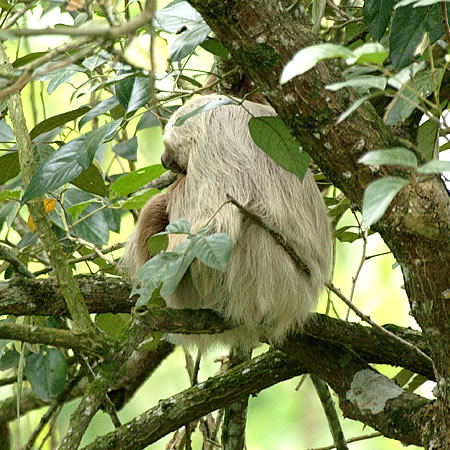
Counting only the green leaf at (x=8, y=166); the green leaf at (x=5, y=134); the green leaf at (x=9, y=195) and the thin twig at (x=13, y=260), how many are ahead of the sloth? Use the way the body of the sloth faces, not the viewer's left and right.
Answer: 4

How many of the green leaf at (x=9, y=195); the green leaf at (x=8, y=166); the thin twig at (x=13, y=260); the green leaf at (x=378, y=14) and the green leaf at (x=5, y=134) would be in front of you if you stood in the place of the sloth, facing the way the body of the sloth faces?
4

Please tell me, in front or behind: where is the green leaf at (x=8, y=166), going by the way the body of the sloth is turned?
in front

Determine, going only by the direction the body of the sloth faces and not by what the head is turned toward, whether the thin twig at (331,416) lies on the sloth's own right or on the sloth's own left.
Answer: on the sloth's own right
